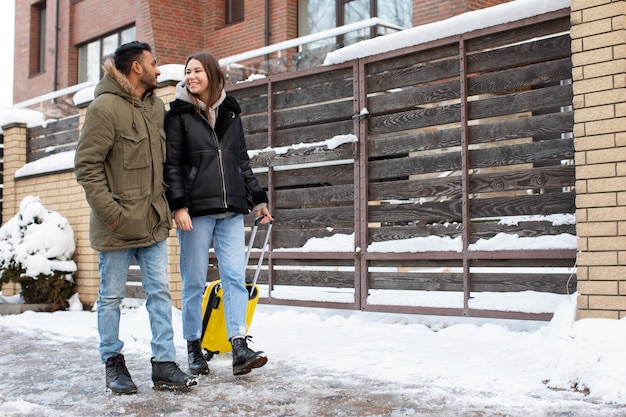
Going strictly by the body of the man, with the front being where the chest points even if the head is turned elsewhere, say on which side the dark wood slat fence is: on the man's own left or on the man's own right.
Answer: on the man's own left

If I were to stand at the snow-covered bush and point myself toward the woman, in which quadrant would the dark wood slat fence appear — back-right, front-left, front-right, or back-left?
front-left

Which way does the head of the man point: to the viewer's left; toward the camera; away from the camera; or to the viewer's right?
to the viewer's right

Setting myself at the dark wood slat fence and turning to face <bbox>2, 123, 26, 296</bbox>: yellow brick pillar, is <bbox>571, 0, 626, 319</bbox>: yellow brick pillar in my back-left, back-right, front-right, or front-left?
back-left

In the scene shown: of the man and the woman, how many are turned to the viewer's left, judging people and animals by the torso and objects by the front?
0

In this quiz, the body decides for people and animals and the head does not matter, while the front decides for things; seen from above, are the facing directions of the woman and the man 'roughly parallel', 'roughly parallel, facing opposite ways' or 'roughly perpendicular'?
roughly parallel

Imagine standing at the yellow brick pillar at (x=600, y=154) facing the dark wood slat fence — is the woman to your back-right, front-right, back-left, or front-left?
front-left

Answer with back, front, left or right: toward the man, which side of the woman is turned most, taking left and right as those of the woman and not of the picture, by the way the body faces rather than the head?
right

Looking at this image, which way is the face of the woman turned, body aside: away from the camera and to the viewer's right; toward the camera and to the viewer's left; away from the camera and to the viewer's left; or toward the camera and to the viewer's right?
toward the camera and to the viewer's left

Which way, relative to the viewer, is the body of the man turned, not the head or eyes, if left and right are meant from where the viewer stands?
facing the viewer and to the right of the viewer

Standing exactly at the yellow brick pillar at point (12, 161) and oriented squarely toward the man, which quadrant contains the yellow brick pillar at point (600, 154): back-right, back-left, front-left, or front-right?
front-left

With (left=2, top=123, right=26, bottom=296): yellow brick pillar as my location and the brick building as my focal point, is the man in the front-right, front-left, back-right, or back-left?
back-right

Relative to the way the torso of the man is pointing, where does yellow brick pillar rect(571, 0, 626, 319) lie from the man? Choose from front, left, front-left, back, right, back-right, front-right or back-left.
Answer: front-left

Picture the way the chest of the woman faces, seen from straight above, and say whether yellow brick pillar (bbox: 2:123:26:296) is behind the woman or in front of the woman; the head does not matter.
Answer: behind

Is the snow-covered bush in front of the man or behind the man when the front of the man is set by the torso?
behind
